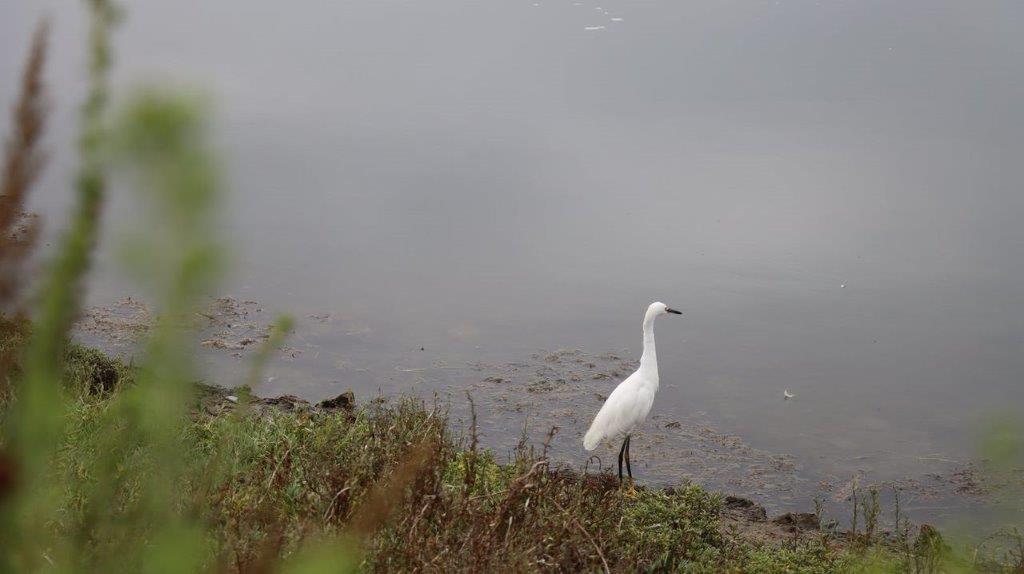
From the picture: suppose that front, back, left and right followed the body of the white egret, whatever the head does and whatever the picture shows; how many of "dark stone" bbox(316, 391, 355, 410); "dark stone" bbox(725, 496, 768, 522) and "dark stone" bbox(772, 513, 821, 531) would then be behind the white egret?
1

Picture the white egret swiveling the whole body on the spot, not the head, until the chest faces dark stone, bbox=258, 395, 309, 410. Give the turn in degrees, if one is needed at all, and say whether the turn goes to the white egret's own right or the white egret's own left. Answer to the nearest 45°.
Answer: approximately 180°

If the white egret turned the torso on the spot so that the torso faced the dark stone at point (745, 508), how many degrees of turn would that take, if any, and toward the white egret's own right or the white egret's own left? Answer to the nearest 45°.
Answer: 0° — it already faces it

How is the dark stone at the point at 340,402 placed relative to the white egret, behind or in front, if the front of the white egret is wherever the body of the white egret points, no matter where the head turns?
behind

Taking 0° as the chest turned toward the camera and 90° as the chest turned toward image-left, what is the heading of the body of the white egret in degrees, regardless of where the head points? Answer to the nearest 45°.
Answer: approximately 270°

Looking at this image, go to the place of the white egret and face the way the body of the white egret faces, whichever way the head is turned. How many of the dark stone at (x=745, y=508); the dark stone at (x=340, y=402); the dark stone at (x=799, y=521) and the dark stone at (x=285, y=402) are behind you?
2

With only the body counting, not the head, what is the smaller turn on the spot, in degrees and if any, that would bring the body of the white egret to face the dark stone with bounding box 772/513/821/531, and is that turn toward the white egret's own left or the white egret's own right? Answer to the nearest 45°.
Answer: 0° — it already faces it

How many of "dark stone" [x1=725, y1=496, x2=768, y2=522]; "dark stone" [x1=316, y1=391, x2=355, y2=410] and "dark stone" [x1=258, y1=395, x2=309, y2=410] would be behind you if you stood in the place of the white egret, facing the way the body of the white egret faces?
2
